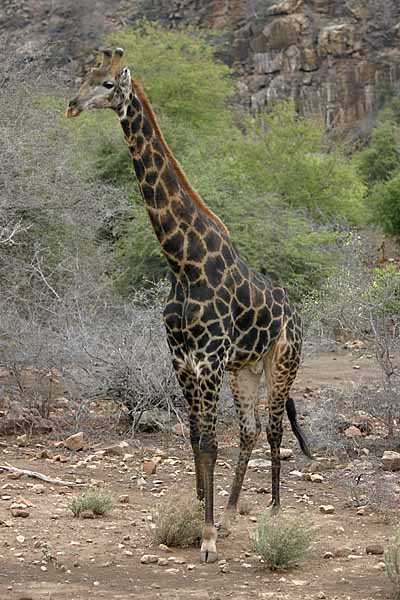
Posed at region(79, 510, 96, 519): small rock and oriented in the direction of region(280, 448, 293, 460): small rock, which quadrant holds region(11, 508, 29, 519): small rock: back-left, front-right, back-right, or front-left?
back-left

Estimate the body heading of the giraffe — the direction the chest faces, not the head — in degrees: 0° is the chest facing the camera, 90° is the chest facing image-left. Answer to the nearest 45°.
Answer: approximately 45°

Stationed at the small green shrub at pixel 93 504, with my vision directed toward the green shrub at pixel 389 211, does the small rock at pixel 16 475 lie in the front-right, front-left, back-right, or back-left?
front-left

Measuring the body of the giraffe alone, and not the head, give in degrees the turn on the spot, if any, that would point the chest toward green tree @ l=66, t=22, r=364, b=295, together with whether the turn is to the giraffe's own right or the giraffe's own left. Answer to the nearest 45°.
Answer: approximately 135° to the giraffe's own right

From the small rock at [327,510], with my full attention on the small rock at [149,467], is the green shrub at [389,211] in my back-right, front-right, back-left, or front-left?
front-right

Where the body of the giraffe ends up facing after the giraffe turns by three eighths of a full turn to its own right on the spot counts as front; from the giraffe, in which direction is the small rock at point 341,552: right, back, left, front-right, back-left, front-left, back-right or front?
back-right

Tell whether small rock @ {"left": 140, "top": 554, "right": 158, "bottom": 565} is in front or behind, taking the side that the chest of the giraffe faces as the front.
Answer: in front

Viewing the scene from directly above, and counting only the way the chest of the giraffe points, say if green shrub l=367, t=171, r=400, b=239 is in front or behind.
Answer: behind

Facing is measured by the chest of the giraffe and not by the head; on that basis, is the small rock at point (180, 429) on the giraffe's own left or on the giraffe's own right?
on the giraffe's own right
